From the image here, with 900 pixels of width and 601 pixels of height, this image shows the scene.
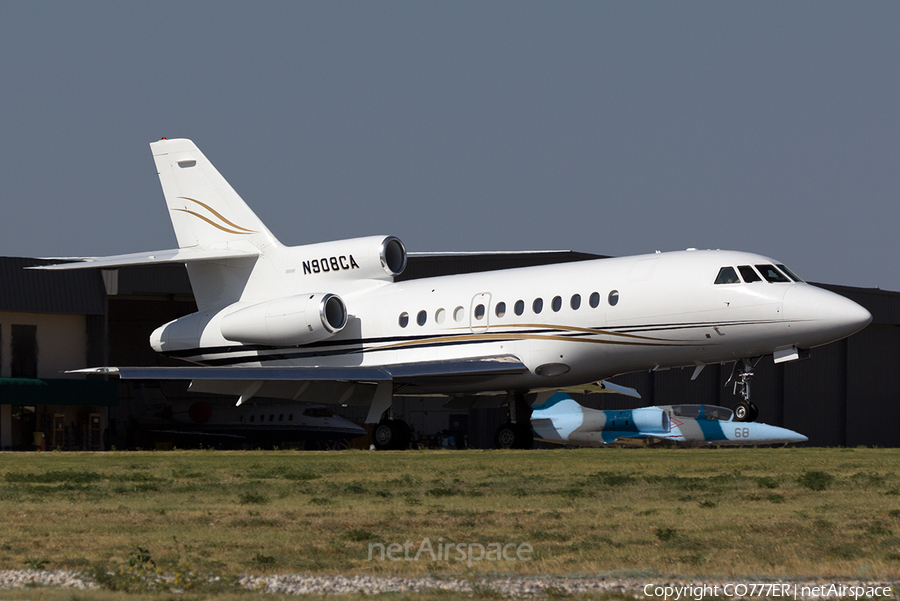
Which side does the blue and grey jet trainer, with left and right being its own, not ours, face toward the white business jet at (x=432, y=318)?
right

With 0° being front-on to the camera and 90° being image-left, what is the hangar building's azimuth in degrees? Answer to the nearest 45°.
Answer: approximately 0°

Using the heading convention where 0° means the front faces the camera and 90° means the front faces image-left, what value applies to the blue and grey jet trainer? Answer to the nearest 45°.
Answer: approximately 270°

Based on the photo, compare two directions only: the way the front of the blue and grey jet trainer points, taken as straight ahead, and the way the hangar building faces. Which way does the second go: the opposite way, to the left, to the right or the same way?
to the right
